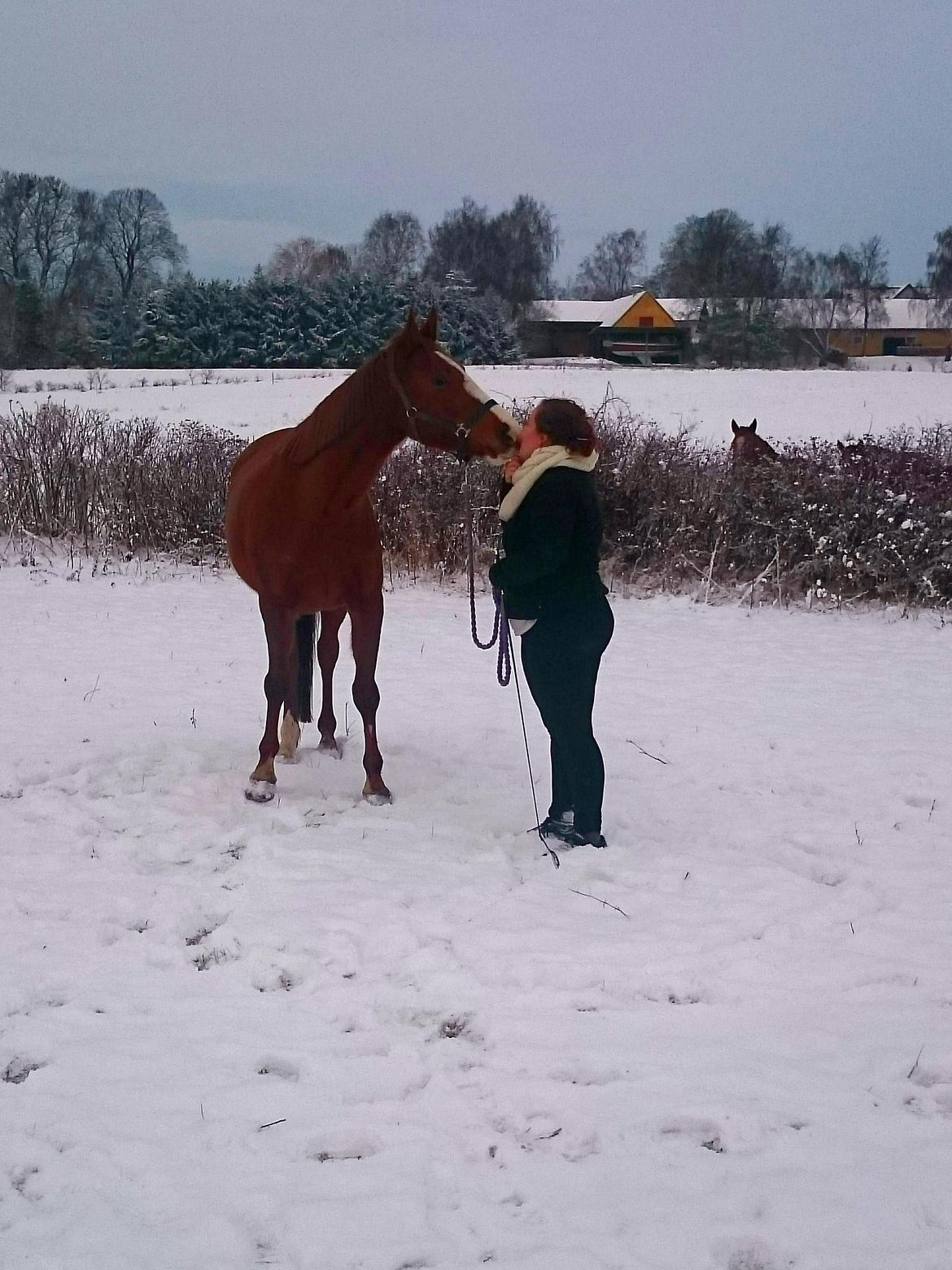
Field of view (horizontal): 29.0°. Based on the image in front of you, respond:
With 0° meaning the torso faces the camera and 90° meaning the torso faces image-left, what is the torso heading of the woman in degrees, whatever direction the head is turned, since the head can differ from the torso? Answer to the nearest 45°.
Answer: approximately 90°

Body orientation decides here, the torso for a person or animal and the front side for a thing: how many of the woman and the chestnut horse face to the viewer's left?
1

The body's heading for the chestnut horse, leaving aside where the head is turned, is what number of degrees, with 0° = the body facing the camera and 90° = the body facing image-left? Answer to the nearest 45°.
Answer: approximately 0°

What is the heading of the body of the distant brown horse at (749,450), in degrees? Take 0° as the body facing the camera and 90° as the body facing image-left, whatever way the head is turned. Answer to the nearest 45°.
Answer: approximately 45°

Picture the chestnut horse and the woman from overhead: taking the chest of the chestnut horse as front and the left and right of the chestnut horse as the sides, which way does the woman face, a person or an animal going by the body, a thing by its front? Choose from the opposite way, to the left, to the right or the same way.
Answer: to the right

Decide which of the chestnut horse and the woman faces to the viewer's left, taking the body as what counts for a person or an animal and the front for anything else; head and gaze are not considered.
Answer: the woman

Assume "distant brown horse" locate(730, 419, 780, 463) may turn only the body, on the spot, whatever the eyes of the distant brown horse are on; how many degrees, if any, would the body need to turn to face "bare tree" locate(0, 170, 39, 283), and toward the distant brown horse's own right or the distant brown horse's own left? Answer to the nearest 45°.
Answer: approximately 90° to the distant brown horse's own right

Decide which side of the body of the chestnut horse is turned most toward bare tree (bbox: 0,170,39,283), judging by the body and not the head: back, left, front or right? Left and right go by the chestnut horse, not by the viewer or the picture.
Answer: back

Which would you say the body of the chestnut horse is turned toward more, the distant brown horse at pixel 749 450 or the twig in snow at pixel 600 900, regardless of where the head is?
the twig in snow

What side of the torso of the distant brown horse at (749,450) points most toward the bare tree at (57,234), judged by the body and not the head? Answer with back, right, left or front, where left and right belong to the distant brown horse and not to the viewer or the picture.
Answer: right

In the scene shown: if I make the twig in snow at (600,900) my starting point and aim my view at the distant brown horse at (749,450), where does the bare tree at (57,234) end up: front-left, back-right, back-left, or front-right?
front-left
